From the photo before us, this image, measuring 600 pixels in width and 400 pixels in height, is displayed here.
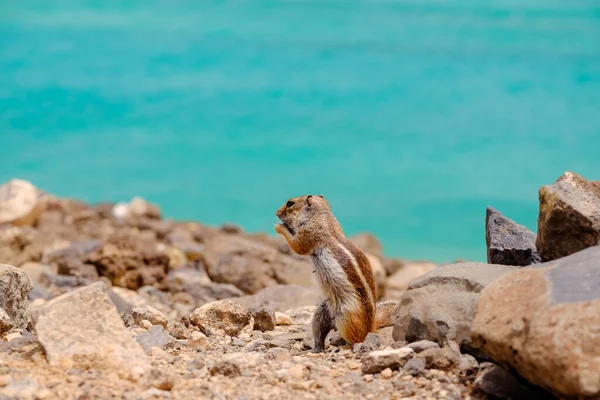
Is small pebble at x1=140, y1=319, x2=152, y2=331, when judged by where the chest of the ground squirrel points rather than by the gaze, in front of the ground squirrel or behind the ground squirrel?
in front

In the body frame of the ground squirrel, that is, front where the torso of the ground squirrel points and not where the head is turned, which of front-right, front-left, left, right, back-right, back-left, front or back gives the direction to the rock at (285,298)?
right

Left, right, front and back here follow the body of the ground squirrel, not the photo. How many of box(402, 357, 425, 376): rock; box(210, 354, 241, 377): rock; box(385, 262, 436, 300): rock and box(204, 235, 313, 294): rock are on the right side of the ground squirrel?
2

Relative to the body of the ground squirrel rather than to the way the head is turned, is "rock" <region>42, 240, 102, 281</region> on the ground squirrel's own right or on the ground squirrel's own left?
on the ground squirrel's own right

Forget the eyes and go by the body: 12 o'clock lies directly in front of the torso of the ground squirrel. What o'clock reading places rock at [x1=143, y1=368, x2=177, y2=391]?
The rock is roughly at 10 o'clock from the ground squirrel.

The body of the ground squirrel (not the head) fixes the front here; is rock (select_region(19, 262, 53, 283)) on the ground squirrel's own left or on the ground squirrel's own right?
on the ground squirrel's own right

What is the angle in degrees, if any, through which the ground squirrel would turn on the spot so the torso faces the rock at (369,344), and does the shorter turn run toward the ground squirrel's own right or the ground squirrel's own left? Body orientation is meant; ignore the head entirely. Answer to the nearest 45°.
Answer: approximately 135° to the ground squirrel's own left

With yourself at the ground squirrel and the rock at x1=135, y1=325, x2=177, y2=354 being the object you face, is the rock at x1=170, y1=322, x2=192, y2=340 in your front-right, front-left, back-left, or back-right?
front-right

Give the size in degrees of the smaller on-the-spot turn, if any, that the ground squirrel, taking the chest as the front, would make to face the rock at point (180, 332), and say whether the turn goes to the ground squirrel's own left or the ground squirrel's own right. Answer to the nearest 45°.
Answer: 0° — it already faces it

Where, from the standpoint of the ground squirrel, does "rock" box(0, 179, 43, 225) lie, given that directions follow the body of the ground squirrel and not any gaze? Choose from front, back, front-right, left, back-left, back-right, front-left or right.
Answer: front-right

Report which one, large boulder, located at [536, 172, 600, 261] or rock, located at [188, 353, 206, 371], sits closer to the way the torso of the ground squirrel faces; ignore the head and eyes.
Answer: the rock

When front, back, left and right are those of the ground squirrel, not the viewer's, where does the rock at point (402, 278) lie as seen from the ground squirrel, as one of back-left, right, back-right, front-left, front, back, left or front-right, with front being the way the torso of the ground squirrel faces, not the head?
right

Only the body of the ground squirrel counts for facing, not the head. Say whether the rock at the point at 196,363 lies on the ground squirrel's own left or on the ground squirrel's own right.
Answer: on the ground squirrel's own left

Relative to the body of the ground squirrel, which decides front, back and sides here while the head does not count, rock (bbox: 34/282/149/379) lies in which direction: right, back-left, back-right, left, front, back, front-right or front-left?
front-left

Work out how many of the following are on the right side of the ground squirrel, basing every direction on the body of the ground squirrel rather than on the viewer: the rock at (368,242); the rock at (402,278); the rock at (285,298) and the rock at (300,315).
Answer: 4

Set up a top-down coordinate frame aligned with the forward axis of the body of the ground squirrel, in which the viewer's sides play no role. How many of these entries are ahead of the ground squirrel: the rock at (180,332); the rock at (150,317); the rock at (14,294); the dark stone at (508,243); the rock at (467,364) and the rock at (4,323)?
4

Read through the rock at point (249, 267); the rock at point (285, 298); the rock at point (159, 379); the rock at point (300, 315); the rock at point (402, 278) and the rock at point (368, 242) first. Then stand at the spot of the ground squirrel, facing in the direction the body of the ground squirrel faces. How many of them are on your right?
5

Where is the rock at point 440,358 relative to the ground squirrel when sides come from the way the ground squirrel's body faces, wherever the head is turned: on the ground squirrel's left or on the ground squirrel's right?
on the ground squirrel's left

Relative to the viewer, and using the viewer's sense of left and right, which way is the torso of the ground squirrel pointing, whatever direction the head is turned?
facing to the left of the viewer

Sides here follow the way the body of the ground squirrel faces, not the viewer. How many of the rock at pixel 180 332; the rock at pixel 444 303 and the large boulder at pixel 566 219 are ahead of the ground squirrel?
1

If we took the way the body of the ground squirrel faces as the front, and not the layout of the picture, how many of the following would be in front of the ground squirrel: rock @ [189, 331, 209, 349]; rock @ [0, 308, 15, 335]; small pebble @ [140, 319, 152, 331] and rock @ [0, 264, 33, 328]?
4
